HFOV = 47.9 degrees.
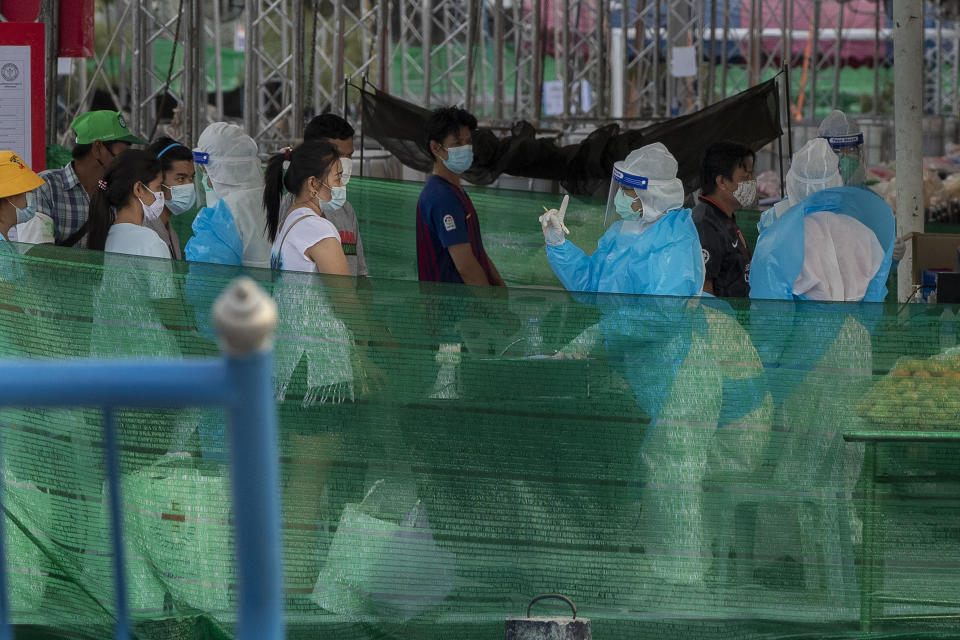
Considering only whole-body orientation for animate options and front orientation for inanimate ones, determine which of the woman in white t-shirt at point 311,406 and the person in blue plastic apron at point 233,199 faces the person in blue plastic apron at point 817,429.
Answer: the woman in white t-shirt

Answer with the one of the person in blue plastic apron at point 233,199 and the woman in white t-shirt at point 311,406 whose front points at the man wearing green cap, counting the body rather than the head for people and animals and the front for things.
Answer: the person in blue plastic apron

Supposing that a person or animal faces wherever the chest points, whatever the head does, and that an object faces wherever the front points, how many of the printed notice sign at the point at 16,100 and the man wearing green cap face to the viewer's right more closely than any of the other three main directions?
1

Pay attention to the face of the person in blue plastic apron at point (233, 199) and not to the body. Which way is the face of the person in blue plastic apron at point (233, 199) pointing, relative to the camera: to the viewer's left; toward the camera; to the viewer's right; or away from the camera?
to the viewer's left

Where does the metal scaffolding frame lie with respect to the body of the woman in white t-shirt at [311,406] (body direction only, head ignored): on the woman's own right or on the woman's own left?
on the woman's own left

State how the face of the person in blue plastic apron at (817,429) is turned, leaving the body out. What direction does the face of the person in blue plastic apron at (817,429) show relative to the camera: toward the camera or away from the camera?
away from the camera

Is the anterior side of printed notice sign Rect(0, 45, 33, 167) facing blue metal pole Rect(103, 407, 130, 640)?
yes

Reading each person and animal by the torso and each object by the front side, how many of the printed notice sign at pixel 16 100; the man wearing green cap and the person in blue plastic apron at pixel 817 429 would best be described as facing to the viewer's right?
1

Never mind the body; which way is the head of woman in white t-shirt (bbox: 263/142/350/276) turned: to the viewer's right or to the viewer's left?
to the viewer's right

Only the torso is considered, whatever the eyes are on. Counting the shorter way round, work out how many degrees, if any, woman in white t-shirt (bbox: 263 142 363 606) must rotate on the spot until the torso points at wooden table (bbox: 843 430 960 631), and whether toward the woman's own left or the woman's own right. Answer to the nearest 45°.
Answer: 0° — they already face it

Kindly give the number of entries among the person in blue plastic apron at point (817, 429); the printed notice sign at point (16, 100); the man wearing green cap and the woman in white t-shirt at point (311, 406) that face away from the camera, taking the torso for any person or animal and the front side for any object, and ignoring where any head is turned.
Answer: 1

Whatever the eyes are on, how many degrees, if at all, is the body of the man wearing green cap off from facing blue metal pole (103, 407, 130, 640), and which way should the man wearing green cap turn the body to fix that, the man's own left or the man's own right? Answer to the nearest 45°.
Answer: approximately 90° to the man's own right
